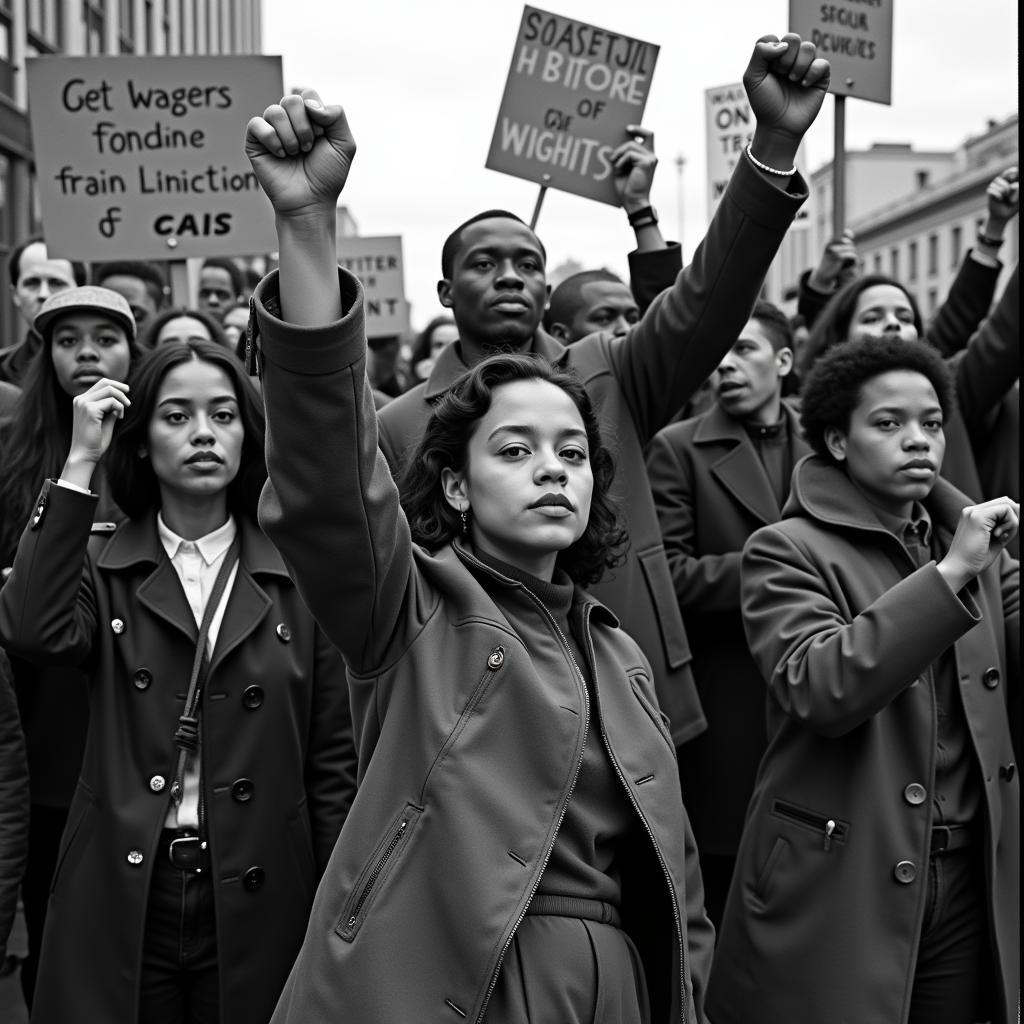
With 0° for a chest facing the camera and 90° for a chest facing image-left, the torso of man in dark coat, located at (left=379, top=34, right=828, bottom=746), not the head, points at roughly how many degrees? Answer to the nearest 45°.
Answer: approximately 0°

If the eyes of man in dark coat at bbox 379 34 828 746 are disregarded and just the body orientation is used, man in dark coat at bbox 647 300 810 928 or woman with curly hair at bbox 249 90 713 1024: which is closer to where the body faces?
the woman with curly hair

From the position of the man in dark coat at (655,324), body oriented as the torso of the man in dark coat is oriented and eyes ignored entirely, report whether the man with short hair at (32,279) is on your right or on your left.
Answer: on your right

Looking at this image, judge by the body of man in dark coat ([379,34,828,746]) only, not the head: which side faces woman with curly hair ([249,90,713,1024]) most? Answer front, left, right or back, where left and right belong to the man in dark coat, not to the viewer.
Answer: front

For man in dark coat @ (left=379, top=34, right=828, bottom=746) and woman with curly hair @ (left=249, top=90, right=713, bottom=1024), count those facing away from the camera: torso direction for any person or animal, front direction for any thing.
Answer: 0

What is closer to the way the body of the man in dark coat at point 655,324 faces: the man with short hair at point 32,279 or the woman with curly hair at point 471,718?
the woman with curly hair

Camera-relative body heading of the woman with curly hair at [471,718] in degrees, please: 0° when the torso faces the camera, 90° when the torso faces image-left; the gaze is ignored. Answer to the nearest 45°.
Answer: approximately 315°
